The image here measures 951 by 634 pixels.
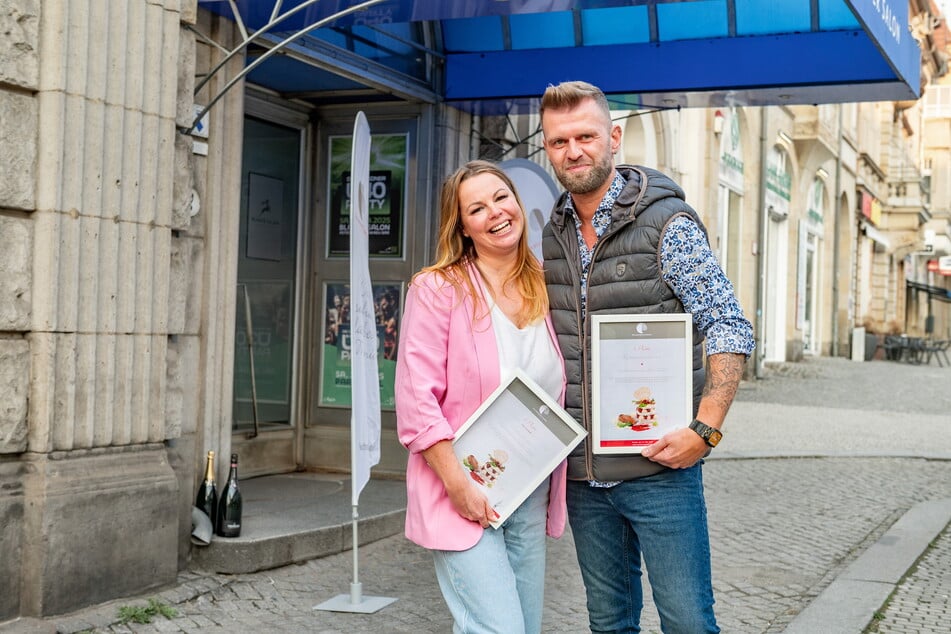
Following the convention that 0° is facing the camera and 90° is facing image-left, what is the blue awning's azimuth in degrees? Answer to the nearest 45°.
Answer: approximately 315°

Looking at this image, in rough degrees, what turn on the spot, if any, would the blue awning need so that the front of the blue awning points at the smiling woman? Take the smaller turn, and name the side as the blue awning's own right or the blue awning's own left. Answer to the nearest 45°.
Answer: approximately 45° to the blue awning's own right

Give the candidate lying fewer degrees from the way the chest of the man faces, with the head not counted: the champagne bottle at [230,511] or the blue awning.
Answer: the champagne bottle

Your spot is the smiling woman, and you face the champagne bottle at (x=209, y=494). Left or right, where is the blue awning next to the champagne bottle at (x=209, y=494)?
right

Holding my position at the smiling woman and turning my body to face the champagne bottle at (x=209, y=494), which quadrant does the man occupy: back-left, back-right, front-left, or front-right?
back-right

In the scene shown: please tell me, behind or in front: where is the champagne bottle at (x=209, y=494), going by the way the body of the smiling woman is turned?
behind

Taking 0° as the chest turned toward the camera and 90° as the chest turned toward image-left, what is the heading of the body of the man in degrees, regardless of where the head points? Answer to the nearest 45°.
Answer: approximately 45°
